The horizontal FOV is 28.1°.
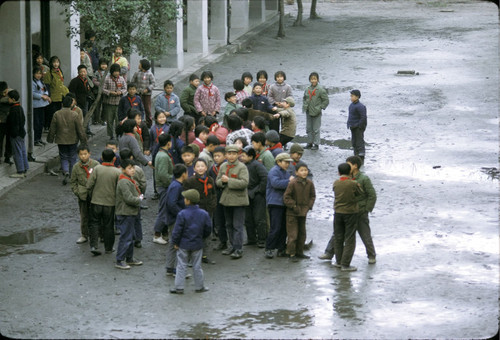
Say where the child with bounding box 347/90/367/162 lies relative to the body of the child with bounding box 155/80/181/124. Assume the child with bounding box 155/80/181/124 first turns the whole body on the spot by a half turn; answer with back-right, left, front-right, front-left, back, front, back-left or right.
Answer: right

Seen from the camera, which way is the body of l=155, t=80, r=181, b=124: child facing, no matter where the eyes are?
toward the camera

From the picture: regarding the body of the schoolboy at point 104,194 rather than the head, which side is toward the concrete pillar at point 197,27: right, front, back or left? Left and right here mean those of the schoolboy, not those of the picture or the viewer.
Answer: front

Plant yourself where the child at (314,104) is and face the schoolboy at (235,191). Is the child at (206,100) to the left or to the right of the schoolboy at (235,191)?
right

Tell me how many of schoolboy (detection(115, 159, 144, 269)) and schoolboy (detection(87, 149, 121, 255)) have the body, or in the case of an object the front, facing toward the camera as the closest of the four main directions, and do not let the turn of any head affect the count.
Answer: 0

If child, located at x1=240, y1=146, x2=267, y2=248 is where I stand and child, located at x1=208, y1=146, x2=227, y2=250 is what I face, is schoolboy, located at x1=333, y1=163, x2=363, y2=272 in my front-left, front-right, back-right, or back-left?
back-left

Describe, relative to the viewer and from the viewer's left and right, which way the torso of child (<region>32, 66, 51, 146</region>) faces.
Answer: facing the viewer and to the right of the viewer

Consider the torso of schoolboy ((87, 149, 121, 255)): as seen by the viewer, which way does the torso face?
away from the camera

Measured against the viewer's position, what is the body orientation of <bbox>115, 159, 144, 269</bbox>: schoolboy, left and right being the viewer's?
facing to the right of the viewer

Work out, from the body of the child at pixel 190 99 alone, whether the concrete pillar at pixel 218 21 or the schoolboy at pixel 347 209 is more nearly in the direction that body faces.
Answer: the schoolboy

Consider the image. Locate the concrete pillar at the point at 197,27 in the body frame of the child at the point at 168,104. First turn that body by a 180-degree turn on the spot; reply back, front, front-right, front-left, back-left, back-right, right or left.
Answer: front

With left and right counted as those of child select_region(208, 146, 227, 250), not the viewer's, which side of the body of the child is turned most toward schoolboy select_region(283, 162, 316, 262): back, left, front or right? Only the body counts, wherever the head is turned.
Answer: left

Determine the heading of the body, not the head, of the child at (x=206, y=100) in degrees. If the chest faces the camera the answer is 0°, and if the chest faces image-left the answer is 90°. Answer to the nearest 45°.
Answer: approximately 0°

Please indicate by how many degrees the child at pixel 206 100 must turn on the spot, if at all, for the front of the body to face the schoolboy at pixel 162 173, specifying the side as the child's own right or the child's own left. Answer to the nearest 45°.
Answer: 0° — they already face them
